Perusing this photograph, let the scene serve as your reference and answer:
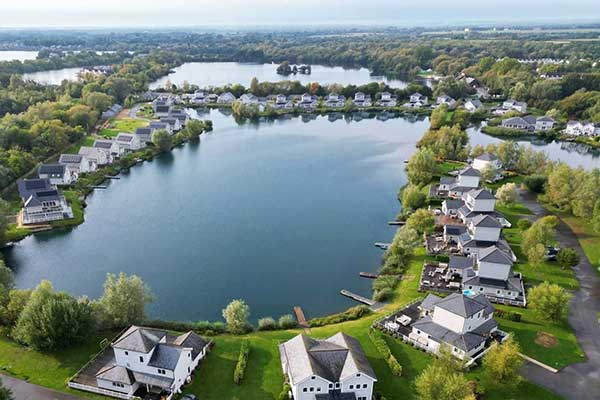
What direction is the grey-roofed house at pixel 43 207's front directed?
toward the camera

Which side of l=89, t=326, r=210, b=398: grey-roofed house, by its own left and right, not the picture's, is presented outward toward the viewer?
front

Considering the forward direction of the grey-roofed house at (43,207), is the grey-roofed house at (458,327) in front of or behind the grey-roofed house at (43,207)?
in front

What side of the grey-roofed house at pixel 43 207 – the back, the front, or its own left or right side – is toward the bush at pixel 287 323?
front

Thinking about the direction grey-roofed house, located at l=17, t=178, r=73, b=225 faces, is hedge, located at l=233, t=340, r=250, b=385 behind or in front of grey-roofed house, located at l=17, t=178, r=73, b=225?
in front

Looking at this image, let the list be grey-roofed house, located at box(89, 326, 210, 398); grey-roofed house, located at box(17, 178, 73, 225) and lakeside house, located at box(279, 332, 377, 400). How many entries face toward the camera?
3
